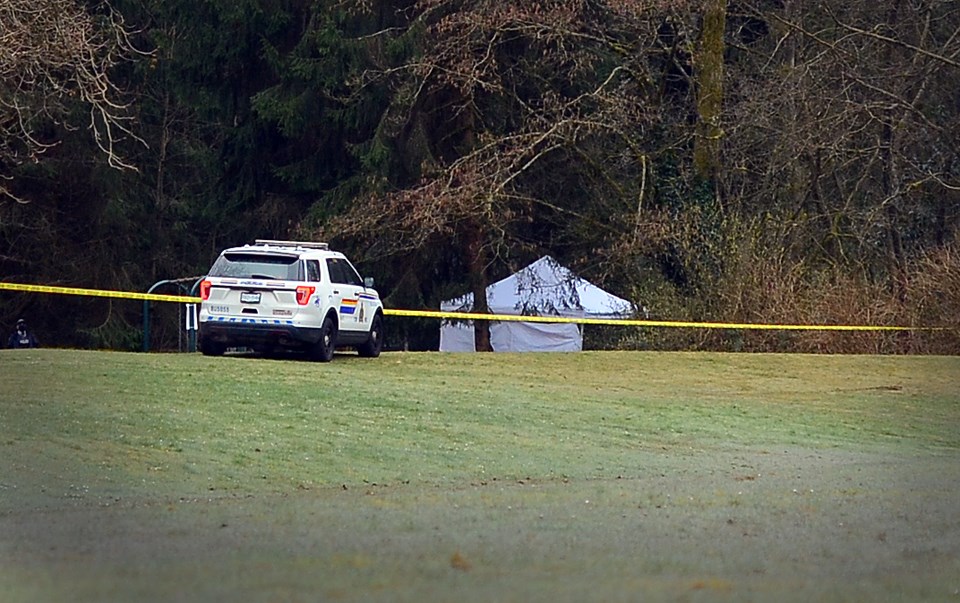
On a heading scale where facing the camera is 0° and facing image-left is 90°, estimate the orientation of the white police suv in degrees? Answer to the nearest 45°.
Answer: approximately 225°

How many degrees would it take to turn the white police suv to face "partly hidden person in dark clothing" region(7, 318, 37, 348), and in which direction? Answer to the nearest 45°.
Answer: approximately 90° to its left

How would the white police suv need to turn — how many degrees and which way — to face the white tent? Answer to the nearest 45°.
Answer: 0° — it already faces it

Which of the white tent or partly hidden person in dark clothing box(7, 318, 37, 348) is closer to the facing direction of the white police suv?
the white tent
